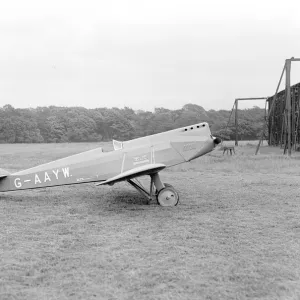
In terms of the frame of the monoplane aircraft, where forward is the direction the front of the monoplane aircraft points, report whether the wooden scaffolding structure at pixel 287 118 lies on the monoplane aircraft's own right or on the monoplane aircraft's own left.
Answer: on the monoplane aircraft's own left

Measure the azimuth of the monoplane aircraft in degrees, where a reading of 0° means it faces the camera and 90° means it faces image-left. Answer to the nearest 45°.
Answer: approximately 270°
